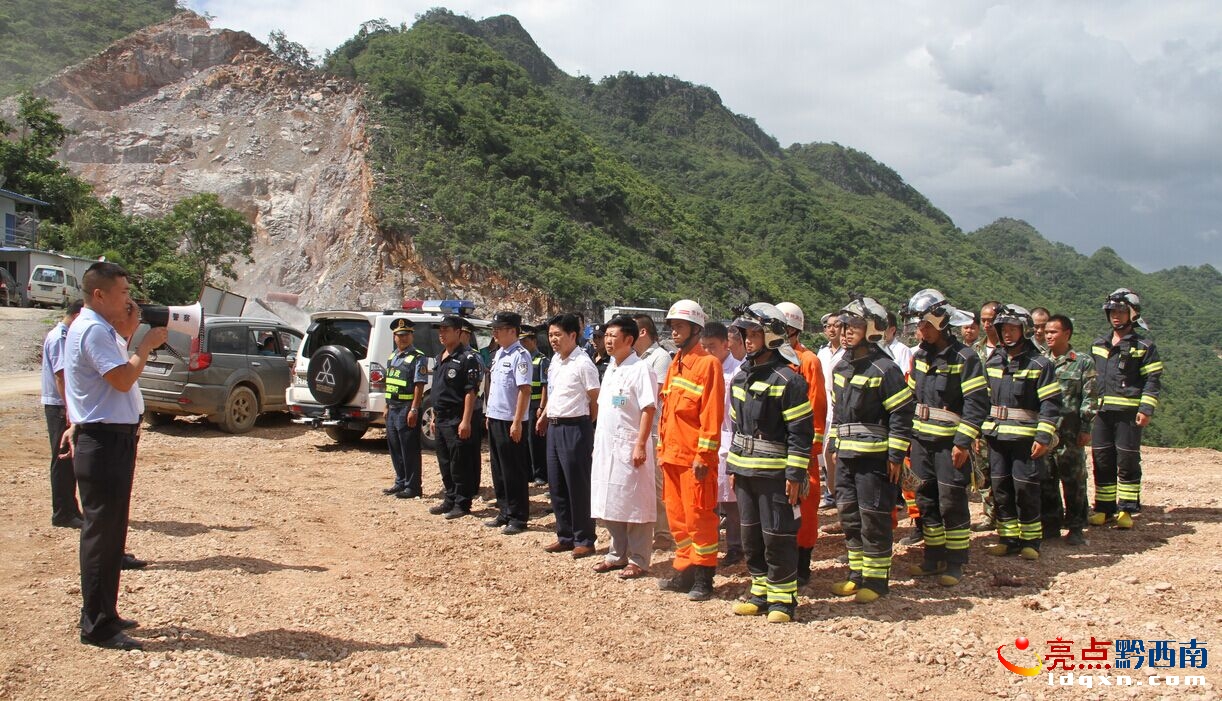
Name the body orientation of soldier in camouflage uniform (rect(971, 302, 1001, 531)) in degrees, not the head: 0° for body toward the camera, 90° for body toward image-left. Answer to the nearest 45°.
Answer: approximately 45°

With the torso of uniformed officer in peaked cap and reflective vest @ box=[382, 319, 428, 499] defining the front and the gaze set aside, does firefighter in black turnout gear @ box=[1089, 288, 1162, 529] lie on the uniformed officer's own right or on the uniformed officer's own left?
on the uniformed officer's own left

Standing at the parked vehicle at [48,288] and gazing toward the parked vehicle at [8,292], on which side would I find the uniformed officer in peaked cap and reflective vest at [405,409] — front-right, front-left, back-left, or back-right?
back-left

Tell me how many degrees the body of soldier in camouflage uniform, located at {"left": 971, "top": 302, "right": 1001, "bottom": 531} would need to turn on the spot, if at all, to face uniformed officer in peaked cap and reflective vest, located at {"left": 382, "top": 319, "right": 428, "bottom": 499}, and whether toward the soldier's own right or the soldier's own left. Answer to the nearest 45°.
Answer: approximately 45° to the soldier's own right

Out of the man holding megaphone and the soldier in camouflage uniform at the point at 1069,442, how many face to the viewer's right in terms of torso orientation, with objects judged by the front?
1

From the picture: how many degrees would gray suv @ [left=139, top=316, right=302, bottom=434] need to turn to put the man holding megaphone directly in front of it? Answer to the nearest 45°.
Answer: approximately 135° to its right

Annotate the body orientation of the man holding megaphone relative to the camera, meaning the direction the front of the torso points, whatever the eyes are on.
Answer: to the viewer's right

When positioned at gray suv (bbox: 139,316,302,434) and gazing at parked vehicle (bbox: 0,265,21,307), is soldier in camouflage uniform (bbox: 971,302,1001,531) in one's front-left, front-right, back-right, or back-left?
back-right

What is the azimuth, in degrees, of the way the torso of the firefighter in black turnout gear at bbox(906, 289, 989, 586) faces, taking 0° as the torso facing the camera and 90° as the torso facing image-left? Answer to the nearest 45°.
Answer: approximately 45°

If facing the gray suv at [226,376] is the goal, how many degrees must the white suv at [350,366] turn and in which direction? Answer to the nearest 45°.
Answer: approximately 90° to its left

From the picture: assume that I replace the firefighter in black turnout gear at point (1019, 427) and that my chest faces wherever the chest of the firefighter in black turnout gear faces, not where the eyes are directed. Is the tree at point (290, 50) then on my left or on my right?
on my right

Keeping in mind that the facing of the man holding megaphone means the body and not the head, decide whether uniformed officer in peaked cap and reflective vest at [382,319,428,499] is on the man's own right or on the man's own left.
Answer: on the man's own left
